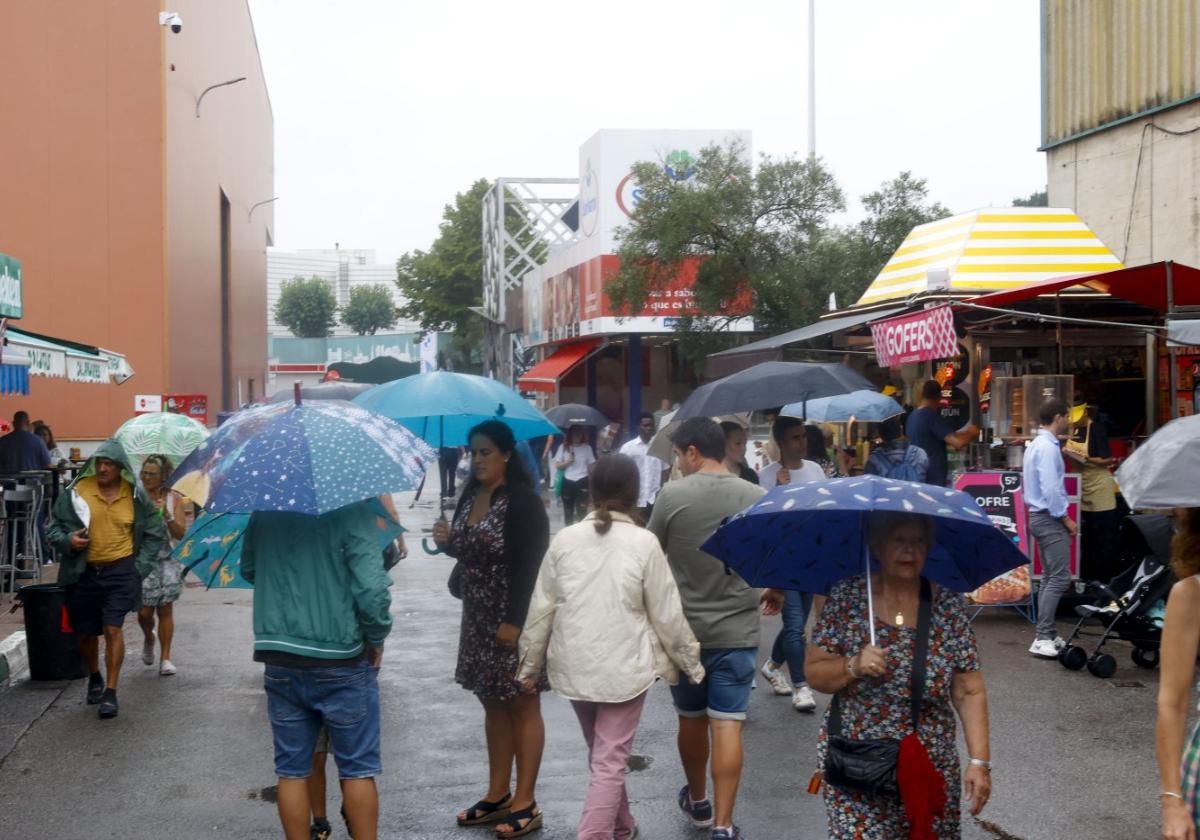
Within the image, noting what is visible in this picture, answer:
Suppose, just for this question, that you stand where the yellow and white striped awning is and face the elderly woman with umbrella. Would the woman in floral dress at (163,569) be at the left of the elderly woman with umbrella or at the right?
right

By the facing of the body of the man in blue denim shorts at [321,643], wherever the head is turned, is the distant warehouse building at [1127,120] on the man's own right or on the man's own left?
on the man's own right

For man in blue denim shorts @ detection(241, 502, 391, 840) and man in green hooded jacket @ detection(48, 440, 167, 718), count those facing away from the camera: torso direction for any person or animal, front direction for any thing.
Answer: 1

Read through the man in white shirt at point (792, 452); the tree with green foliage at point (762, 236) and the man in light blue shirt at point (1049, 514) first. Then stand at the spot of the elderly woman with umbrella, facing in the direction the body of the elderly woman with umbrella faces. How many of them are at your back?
3

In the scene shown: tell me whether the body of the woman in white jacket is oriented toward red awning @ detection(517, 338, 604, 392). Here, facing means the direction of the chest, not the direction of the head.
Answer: yes

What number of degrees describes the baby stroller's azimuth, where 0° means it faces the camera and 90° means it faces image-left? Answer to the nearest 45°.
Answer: approximately 45°

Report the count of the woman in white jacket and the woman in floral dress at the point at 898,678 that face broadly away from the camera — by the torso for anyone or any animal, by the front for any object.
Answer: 1

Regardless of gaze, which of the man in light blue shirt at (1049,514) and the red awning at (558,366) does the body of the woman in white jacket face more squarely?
the red awning

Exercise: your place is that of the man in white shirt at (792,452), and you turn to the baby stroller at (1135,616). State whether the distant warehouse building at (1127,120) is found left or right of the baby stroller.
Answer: left

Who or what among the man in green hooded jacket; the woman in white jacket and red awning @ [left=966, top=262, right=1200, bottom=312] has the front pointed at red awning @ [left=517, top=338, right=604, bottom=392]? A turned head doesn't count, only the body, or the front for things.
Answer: the woman in white jacket

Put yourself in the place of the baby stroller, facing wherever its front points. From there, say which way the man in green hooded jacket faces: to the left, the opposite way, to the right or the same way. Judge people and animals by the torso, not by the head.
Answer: to the left

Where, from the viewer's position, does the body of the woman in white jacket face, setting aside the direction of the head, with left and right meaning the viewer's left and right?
facing away from the viewer

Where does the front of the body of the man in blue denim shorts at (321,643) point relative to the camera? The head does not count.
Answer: away from the camera
